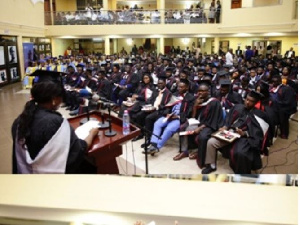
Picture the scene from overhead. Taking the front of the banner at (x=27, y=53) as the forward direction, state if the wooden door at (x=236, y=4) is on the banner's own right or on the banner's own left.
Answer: on the banner's own left

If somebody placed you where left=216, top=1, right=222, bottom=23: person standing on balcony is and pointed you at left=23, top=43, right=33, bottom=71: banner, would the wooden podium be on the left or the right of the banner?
left

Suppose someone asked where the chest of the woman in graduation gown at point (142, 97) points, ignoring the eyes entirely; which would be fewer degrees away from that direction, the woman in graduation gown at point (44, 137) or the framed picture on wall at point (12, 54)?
the woman in graduation gown

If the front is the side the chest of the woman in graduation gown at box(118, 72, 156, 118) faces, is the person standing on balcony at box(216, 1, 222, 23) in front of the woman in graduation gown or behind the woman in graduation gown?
behind

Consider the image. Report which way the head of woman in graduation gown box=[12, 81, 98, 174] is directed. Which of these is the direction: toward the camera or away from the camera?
away from the camera

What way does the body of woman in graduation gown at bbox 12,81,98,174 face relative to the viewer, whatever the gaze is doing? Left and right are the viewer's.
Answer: facing away from the viewer and to the right of the viewer
